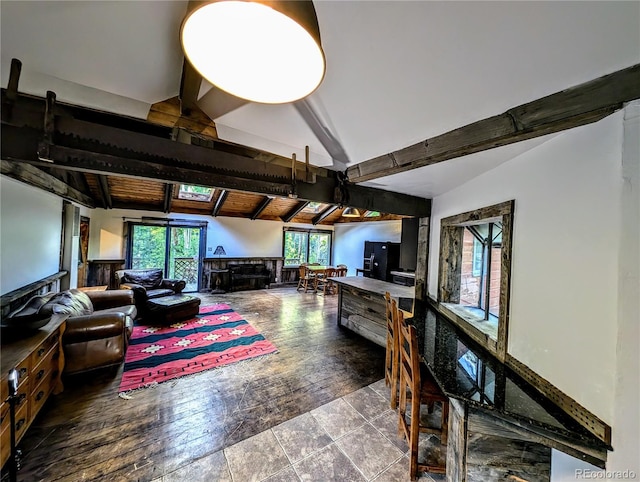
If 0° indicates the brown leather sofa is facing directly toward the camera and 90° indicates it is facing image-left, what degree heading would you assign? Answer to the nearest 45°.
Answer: approximately 270°

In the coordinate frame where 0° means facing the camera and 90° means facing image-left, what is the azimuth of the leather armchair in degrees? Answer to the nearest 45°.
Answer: approximately 315°

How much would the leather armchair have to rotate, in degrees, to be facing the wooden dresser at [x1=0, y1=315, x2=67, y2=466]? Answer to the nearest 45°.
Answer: approximately 45° to its right

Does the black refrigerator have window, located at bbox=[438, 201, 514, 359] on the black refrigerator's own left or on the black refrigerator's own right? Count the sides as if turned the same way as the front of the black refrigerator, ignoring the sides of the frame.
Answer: on the black refrigerator's own left

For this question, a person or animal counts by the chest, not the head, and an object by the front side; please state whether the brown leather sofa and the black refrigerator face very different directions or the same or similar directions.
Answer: very different directions

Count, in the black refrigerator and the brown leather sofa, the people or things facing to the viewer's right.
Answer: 1

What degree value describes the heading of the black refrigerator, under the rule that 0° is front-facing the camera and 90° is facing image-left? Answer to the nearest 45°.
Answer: approximately 45°

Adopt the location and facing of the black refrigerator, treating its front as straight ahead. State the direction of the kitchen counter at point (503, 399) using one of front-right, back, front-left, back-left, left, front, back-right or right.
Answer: front-left

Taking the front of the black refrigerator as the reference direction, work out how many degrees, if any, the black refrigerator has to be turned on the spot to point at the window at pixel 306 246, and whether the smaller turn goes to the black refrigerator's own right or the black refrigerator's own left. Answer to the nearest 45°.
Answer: approximately 90° to the black refrigerator's own right
